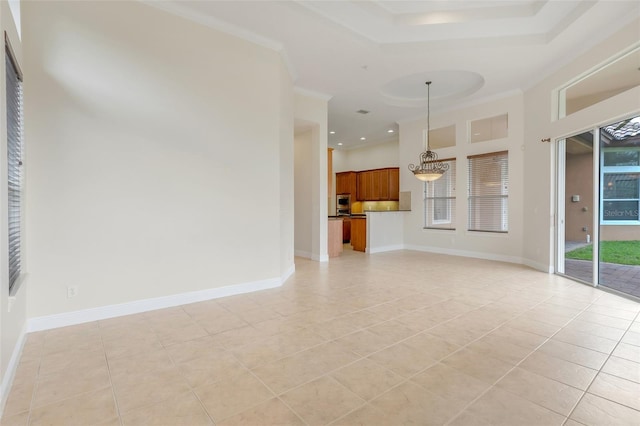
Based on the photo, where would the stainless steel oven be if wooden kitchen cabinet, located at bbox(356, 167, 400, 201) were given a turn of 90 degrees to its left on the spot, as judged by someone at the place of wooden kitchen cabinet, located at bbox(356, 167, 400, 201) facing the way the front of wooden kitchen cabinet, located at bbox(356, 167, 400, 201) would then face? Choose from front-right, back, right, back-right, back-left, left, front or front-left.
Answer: back

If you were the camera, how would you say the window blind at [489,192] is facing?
facing the viewer and to the left of the viewer

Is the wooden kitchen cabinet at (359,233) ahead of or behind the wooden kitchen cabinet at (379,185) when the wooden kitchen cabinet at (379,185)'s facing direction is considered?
ahead

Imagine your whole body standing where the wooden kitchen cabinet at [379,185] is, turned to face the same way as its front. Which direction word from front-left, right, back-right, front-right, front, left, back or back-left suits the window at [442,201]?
left

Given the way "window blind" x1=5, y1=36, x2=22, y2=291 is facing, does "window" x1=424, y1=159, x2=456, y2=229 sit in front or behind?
in front

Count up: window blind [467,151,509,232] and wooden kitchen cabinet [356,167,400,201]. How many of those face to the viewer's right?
0

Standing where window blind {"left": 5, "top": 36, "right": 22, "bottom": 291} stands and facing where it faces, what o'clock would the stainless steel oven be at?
The stainless steel oven is roughly at 11 o'clock from the window blind.

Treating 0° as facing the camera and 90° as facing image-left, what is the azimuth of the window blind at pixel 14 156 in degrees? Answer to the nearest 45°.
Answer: approximately 270°

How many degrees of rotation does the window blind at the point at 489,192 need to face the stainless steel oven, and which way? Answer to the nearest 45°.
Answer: approximately 90° to its right

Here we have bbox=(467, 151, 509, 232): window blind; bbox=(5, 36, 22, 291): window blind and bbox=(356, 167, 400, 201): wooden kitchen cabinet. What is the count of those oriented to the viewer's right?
1

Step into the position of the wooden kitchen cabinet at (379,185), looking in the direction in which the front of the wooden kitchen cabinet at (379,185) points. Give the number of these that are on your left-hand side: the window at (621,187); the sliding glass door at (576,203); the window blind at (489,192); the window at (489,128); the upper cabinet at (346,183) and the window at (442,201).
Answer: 5

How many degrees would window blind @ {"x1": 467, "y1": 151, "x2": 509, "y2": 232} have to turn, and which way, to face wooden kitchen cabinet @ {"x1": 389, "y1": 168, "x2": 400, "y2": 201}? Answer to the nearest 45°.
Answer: approximately 90° to its right

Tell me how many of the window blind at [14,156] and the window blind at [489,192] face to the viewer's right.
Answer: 1

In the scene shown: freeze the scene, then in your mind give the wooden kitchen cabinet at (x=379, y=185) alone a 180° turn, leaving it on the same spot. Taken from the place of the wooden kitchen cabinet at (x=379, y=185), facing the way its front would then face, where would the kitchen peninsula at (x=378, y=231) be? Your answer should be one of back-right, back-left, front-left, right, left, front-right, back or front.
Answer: back-right
